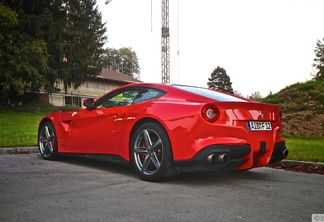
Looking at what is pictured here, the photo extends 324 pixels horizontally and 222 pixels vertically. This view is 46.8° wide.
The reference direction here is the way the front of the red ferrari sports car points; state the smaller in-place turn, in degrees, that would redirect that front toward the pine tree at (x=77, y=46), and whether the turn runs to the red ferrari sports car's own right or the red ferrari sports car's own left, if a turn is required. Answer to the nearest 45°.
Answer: approximately 45° to the red ferrari sports car's own right

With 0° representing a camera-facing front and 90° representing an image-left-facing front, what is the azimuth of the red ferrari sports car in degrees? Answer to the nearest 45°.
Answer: approximately 135°

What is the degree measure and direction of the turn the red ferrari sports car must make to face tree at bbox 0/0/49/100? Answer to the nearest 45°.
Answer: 0° — it already faces it

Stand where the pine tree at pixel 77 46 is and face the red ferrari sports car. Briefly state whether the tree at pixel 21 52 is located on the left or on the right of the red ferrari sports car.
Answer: right
